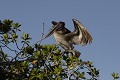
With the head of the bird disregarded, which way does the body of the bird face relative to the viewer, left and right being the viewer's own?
facing the viewer and to the left of the viewer
